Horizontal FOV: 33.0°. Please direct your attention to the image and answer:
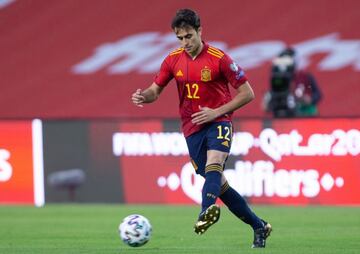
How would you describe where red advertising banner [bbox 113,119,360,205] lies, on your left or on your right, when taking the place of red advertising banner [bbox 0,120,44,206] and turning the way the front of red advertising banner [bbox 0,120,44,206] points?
on your left

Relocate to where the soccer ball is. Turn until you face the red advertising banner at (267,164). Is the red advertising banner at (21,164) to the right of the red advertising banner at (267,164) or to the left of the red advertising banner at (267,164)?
left

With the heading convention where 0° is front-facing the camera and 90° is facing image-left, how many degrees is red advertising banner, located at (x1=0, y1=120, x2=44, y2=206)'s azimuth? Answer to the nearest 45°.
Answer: approximately 0°

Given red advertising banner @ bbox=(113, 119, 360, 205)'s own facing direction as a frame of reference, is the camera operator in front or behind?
behind

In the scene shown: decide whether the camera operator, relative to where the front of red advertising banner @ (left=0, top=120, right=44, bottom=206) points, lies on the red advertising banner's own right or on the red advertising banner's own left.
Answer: on the red advertising banner's own left

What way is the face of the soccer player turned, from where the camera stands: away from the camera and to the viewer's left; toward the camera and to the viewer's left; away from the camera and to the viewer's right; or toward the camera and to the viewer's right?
toward the camera and to the viewer's left

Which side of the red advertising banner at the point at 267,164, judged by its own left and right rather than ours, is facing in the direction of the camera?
front

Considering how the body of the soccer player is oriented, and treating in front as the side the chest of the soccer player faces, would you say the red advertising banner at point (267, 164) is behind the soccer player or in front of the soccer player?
behind

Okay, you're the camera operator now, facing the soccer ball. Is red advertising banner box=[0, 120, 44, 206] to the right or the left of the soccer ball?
right

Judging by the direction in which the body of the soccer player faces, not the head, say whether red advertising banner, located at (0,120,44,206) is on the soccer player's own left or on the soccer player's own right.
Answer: on the soccer player's own right

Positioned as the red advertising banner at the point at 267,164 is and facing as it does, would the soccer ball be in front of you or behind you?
in front

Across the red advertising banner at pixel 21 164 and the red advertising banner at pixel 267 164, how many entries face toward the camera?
2

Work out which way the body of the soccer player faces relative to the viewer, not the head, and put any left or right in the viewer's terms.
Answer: facing the viewer and to the left of the viewer
